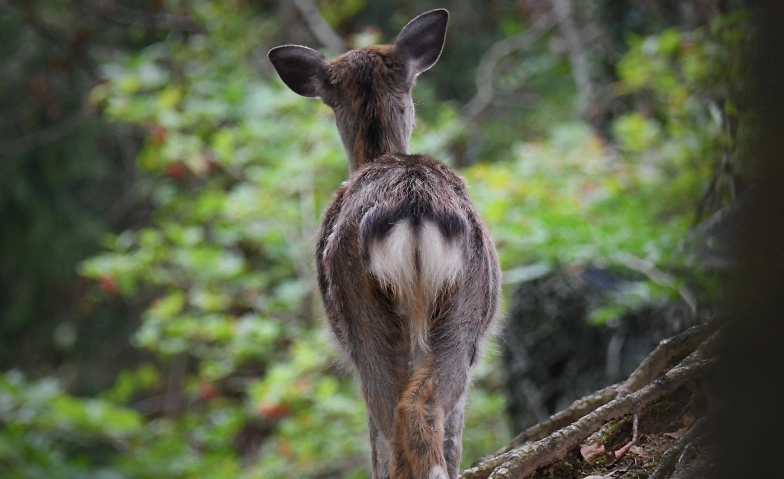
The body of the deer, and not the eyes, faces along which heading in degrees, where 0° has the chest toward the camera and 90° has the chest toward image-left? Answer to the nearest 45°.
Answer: approximately 180°
